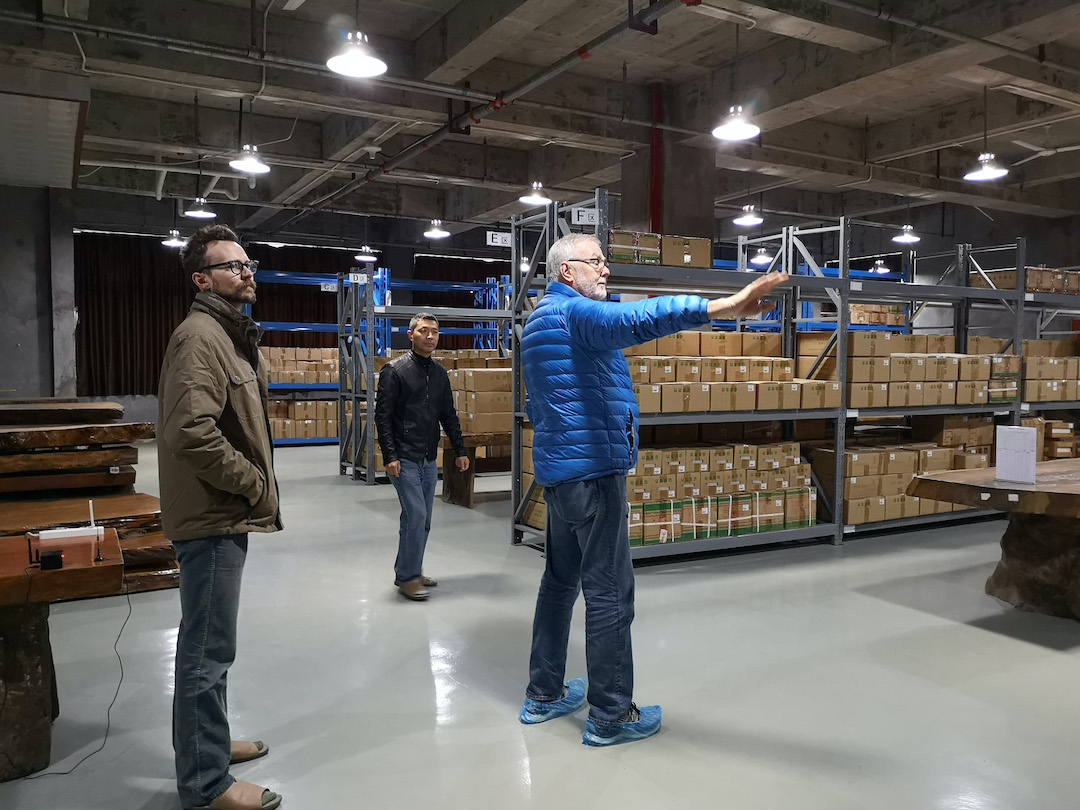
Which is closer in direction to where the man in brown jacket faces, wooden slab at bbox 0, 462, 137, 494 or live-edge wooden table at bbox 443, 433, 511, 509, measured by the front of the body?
the live-edge wooden table

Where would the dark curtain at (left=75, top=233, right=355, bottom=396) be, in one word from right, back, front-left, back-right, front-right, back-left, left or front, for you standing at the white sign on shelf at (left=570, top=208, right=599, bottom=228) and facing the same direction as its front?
back-right

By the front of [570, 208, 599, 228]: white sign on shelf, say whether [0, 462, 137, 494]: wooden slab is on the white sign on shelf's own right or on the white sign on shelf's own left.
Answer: on the white sign on shelf's own right

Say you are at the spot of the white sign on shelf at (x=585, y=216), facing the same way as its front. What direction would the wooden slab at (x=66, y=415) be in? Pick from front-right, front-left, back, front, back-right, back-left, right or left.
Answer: right

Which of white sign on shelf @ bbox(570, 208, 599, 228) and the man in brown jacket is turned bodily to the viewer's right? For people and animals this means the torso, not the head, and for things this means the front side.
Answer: the man in brown jacket

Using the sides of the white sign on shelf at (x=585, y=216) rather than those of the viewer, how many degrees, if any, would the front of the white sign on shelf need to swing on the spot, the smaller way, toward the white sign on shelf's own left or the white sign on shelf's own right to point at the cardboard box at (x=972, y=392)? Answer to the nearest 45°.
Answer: approximately 135° to the white sign on shelf's own left

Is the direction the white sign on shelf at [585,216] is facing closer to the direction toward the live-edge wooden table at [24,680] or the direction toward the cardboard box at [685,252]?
the live-edge wooden table

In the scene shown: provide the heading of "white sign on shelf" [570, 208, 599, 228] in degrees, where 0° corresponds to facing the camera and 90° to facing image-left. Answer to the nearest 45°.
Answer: approximately 0°

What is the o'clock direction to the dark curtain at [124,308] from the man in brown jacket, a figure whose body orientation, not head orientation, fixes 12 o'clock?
The dark curtain is roughly at 9 o'clock from the man in brown jacket.

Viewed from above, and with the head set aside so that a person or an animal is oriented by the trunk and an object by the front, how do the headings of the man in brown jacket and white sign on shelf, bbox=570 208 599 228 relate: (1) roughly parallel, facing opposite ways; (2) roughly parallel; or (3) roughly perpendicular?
roughly perpendicular

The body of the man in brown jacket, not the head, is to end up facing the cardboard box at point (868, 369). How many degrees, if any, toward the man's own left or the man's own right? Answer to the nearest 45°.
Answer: approximately 45° to the man's own left

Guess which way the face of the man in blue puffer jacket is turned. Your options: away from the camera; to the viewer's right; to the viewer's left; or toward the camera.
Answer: to the viewer's right

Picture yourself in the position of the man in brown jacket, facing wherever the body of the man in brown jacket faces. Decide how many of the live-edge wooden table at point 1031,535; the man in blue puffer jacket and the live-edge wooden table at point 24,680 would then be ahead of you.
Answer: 2

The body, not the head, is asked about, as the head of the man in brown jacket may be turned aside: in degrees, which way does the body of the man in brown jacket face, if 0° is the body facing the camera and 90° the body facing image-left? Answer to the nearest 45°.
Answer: approximately 270°

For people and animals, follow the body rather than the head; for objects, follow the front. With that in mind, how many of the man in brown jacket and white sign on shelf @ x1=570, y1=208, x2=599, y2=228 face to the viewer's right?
1

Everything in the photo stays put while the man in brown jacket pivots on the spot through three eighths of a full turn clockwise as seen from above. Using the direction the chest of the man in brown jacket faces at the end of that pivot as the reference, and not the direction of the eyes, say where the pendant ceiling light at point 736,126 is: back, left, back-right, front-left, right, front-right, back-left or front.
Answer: back
